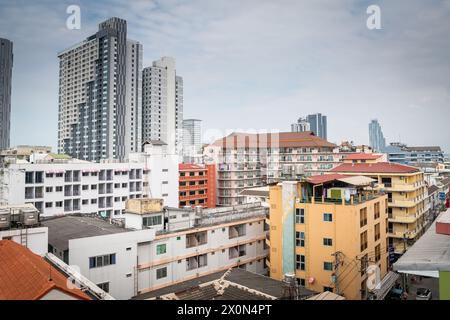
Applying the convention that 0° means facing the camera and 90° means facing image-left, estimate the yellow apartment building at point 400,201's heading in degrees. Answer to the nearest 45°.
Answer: approximately 315°

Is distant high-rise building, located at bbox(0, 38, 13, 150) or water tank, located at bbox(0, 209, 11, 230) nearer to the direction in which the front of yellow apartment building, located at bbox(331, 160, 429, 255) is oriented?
the water tank

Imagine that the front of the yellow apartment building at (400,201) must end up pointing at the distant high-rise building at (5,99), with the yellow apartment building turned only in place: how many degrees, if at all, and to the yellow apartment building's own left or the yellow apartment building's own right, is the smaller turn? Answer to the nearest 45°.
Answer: approximately 135° to the yellow apartment building's own right

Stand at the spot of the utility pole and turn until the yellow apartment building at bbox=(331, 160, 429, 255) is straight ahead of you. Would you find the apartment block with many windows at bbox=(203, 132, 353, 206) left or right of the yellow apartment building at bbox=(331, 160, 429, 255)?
left

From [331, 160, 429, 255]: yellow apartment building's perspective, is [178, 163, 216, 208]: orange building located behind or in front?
behind

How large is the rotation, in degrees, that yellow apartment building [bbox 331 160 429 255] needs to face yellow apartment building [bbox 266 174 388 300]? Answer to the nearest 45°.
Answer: approximately 45° to its right

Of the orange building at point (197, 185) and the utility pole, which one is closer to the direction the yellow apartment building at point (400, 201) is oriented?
the utility pole
